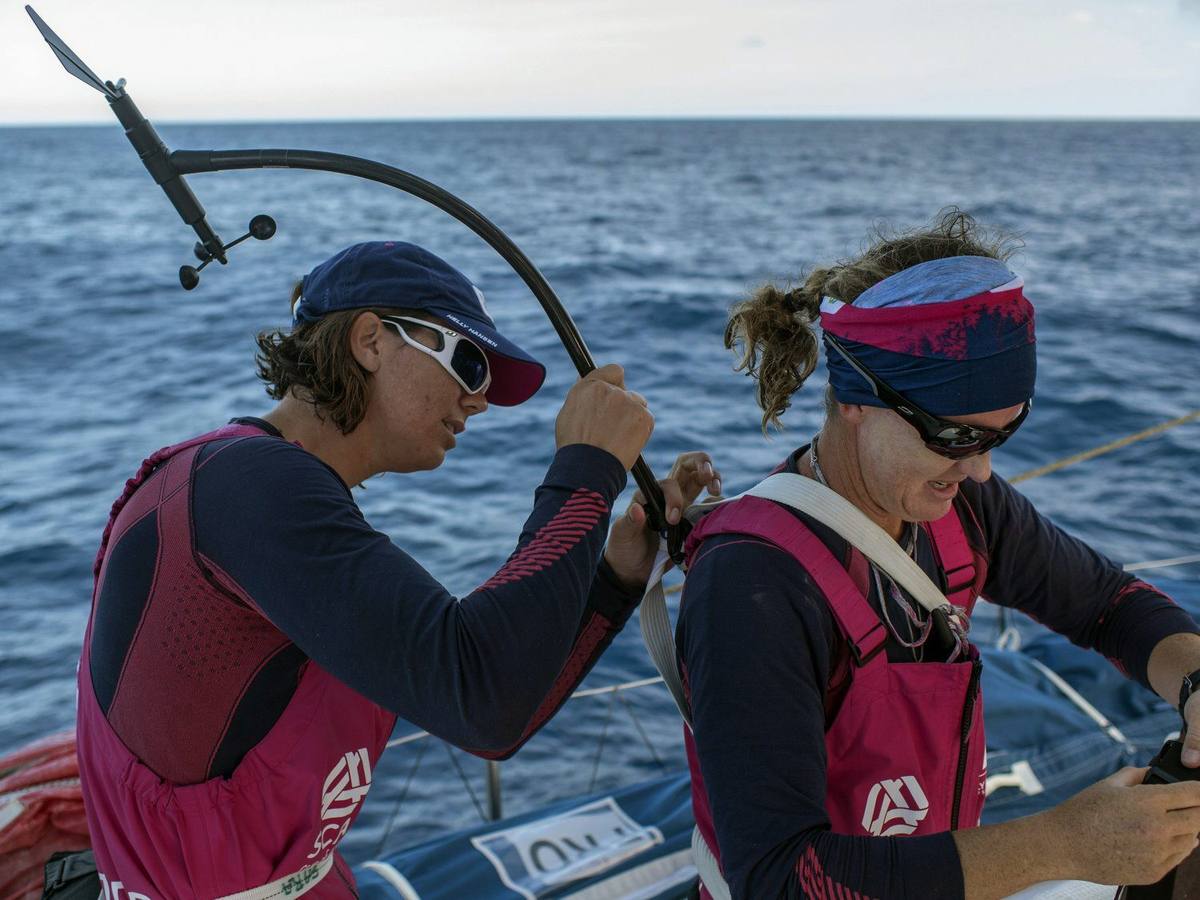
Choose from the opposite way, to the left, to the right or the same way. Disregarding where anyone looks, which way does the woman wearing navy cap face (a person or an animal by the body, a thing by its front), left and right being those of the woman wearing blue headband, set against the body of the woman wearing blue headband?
to the left

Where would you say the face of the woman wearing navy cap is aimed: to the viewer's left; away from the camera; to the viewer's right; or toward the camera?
to the viewer's right

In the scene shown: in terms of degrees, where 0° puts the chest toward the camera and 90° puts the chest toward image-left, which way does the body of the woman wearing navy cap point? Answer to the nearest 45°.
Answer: approximately 270°

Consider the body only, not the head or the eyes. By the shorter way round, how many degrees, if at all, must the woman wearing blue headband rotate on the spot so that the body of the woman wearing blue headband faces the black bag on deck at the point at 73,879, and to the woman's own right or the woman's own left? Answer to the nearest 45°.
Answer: approximately 135° to the woman's own right

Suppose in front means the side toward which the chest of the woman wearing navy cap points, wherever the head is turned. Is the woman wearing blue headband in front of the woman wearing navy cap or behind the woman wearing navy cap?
in front

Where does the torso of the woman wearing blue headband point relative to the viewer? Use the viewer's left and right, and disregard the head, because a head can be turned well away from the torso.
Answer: facing the viewer and to the right of the viewer

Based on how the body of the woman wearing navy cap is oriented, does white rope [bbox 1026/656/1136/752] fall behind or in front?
in front

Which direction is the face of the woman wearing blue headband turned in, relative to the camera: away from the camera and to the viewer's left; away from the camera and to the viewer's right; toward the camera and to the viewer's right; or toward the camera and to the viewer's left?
toward the camera and to the viewer's right

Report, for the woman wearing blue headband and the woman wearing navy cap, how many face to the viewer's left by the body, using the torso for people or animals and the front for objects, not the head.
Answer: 0
